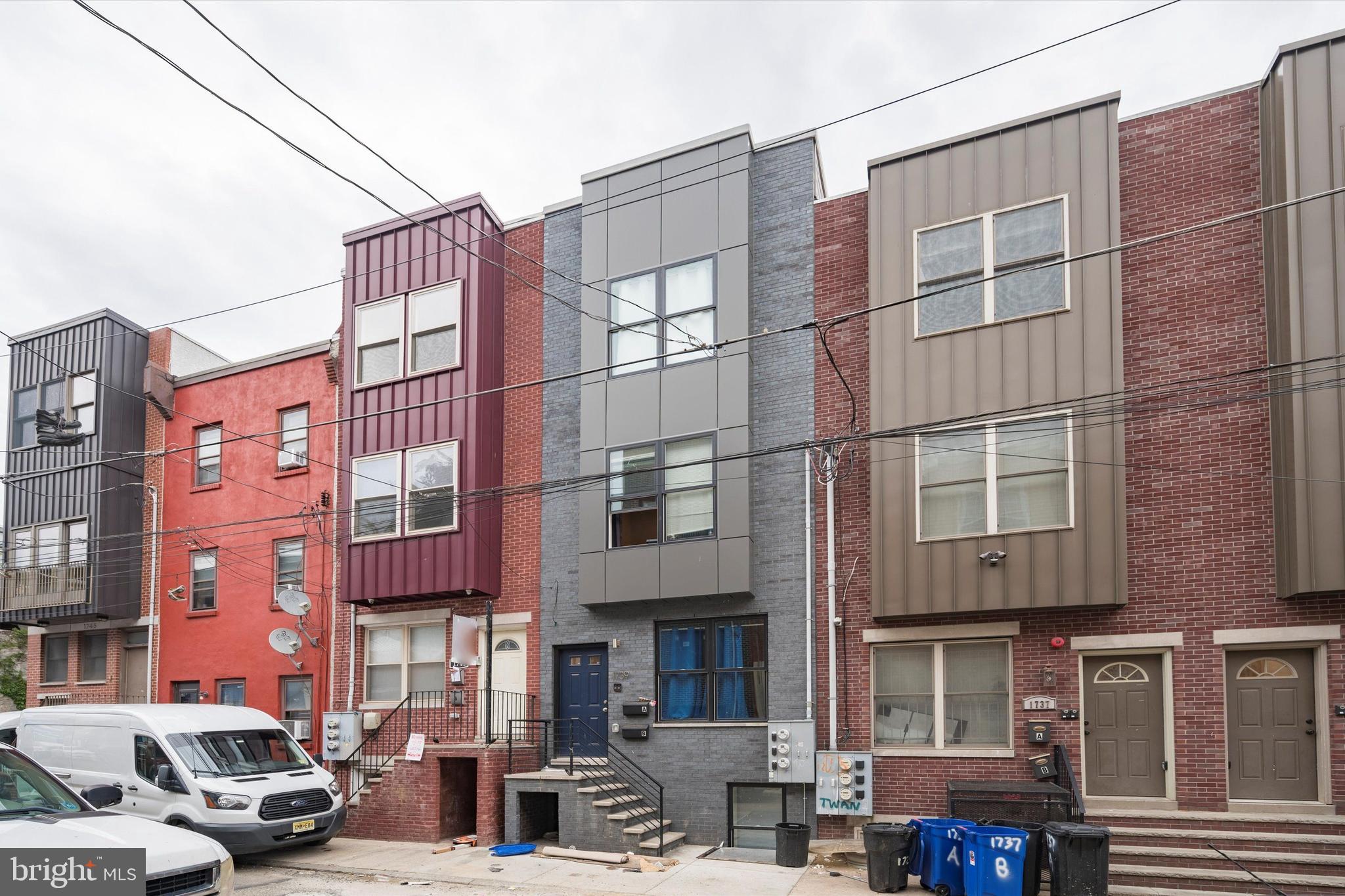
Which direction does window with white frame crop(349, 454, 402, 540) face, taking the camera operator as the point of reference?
facing the viewer and to the left of the viewer

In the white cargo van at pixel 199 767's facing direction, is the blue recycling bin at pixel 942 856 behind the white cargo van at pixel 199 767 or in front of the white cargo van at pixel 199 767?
in front

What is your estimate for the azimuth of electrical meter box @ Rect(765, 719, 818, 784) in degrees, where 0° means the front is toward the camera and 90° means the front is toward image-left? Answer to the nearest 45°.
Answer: approximately 0°

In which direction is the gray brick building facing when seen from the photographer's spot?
facing the viewer

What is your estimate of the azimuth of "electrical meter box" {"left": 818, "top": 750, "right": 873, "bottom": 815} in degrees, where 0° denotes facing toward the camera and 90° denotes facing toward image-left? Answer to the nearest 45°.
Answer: approximately 0°

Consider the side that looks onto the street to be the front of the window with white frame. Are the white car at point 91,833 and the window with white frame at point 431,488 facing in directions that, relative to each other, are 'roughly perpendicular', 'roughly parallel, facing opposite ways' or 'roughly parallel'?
roughly perpendicular
